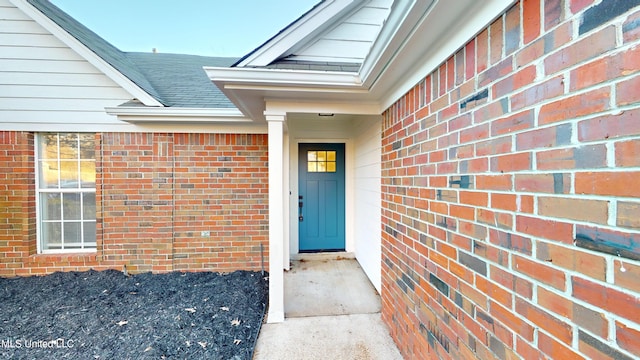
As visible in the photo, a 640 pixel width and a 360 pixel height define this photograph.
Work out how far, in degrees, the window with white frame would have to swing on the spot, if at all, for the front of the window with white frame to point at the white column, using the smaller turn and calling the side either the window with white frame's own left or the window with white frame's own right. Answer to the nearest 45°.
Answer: approximately 45° to the window with white frame's own left

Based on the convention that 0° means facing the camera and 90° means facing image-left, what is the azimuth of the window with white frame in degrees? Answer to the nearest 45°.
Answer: approximately 0°

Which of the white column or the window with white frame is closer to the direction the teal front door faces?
the white column

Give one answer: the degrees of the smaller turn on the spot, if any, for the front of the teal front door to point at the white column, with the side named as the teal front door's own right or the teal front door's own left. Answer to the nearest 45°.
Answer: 0° — it already faces it

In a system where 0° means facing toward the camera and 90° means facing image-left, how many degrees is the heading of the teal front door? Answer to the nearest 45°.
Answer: approximately 0°

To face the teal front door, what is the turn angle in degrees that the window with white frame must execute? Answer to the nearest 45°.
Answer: approximately 45° to its left

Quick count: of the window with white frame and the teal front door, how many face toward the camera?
2

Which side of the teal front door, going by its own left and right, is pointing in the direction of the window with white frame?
right
